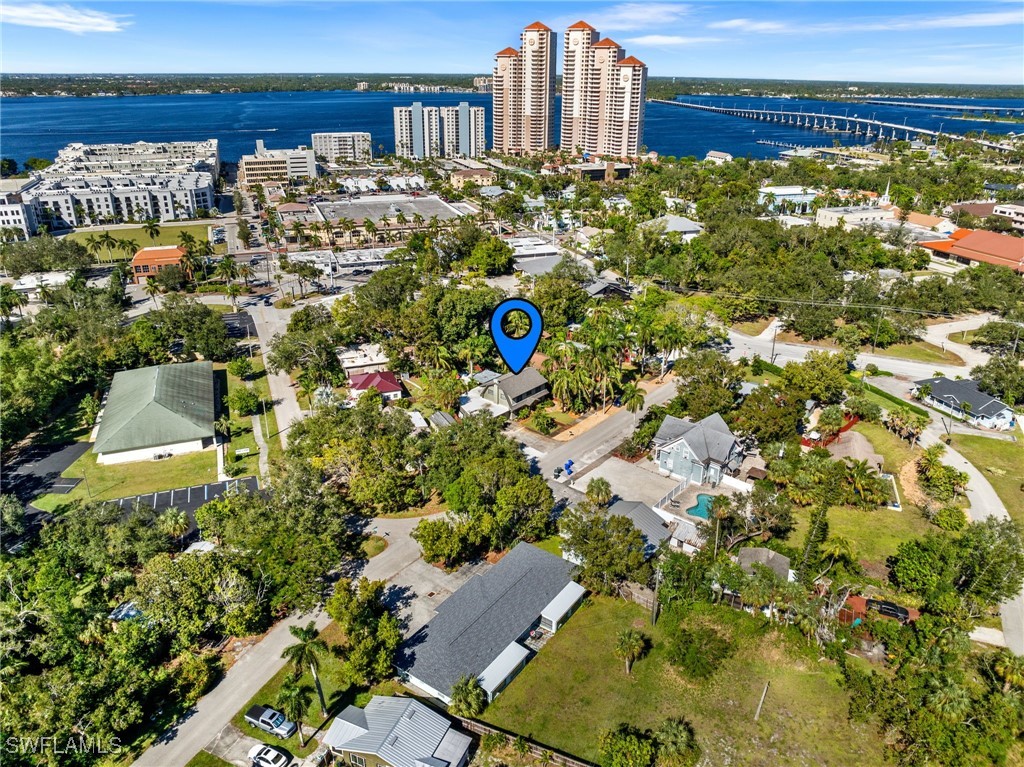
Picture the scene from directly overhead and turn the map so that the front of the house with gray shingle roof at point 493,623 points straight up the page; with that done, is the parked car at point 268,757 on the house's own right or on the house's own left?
on the house's own left

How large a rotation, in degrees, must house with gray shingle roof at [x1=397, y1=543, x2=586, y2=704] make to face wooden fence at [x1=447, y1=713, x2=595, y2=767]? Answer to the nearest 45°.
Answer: approximately 135° to its left

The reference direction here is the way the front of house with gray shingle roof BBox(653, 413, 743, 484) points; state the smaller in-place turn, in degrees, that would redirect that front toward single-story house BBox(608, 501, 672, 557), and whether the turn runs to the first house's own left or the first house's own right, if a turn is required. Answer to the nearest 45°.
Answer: approximately 45° to the first house's own left

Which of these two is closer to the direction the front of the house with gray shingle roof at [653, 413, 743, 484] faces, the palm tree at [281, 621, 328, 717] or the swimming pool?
the palm tree

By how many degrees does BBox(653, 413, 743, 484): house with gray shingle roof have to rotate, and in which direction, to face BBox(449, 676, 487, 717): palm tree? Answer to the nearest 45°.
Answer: approximately 45° to its left

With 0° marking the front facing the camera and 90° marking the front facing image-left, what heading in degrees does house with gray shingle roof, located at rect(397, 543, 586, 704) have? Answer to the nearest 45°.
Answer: approximately 135°

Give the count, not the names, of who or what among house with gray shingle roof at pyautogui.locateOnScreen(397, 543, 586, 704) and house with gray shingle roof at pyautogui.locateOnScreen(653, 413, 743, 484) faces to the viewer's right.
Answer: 0

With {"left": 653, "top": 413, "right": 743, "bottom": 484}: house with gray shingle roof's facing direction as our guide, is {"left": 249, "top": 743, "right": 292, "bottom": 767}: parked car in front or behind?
in front

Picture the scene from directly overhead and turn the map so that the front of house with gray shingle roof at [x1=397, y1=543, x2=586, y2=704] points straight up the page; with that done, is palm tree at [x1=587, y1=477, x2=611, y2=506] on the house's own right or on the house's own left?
on the house's own right
